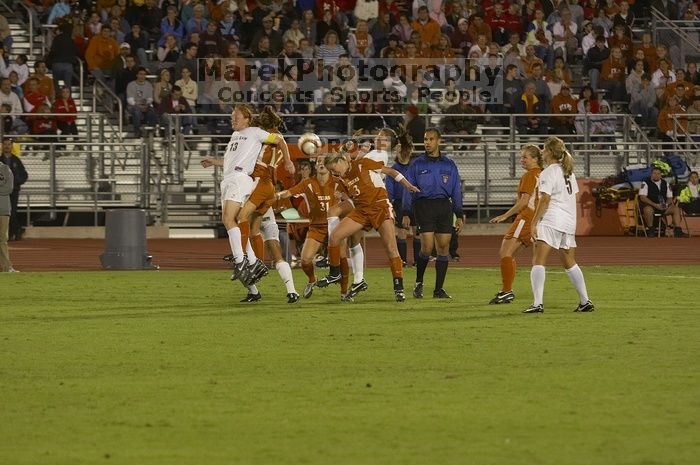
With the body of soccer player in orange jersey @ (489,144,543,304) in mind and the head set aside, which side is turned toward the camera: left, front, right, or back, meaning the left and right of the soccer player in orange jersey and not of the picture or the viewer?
left

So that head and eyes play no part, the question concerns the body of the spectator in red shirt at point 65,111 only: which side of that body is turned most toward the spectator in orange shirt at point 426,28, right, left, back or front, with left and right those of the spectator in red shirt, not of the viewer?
left

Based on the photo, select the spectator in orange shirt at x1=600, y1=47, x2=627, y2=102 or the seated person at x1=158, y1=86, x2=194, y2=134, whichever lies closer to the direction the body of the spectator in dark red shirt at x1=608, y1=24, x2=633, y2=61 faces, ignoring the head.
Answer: the spectator in orange shirt

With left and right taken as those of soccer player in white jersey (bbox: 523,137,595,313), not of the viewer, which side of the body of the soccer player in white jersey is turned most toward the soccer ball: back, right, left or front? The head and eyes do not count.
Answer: front

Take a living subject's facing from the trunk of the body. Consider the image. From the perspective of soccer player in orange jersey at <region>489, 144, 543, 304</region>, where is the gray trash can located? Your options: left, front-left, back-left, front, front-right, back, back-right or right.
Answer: front-right

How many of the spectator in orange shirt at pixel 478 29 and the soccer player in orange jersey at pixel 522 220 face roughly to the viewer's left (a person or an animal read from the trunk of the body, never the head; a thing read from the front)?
1

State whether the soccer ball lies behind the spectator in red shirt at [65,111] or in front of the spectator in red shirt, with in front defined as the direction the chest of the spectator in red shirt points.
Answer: in front

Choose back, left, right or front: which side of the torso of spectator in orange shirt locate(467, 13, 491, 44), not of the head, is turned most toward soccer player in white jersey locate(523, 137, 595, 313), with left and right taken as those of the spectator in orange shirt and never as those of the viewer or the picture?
front

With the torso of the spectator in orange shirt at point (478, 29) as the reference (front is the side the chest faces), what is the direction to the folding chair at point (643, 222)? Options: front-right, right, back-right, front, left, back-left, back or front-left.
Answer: front-left

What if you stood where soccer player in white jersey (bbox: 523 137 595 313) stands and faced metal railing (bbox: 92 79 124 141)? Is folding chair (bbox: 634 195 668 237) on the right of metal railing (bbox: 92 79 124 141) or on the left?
right

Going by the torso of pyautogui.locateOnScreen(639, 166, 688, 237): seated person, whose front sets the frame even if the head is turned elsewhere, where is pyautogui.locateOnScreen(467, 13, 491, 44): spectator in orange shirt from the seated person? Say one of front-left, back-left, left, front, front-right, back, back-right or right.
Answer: back-right

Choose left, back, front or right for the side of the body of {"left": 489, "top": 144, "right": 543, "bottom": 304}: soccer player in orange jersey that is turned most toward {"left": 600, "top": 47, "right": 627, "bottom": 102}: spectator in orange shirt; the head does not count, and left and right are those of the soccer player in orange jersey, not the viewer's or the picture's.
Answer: right

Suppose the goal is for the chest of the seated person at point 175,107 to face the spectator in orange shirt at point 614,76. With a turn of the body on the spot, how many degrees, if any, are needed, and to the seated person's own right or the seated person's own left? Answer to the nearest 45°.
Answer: approximately 90° to the seated person's own left

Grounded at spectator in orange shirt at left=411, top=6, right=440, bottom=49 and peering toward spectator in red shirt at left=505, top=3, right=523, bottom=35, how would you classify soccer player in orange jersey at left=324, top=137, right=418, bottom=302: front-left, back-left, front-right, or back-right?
back-right

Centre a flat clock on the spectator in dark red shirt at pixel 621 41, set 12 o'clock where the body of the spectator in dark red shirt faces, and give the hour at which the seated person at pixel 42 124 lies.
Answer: The seated person is roughly at 2 o'clock from the spectator in dark red shirt.

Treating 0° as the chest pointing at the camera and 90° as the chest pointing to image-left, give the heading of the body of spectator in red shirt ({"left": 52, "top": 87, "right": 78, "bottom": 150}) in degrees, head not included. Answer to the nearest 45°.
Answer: approximately 0°

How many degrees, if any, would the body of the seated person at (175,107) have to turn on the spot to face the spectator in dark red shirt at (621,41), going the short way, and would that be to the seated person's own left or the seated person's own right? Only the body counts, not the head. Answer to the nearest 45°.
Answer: approximately 90° to the seated person's own left

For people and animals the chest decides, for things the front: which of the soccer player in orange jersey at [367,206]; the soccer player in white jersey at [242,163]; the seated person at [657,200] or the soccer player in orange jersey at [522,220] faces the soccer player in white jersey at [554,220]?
the seated person
